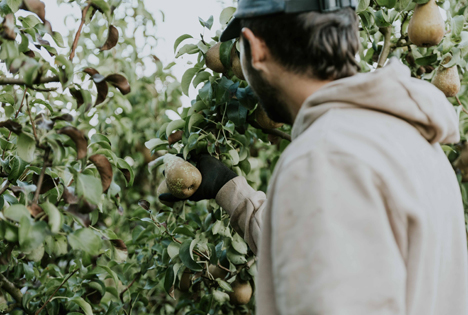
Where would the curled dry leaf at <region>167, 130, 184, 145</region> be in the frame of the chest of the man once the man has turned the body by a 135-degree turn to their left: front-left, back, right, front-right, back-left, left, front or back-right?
back-right

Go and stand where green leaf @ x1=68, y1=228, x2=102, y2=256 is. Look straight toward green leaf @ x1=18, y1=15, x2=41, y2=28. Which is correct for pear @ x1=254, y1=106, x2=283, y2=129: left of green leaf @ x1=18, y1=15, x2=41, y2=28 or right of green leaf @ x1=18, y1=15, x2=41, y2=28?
right

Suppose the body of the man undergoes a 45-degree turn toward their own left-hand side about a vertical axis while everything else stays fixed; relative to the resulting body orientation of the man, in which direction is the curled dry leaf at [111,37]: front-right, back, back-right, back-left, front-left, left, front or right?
front-right

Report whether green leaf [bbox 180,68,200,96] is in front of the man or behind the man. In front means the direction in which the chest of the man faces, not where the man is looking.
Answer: in front

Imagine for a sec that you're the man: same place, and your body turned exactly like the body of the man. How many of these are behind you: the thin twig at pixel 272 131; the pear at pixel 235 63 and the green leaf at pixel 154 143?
0

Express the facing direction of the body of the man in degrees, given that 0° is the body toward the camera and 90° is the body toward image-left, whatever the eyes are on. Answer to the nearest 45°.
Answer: approximately 135°

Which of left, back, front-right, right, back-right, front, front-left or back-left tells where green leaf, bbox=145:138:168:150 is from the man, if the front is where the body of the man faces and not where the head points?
front

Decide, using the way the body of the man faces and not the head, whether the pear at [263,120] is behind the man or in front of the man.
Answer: in front

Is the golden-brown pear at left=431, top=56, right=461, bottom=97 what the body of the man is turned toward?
no

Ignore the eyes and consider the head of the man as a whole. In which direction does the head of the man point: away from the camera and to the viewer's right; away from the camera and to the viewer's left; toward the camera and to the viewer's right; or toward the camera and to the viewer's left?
away from the camera and to the viewer's left

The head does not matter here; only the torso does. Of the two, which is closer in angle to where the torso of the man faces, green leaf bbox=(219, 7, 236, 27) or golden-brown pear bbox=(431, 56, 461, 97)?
the green leaf

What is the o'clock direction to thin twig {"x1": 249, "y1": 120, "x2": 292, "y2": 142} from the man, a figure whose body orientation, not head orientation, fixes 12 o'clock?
The thin twig is roughly at 1 o'clock from the man.

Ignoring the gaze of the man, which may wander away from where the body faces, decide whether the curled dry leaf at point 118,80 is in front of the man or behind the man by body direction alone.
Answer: in front
